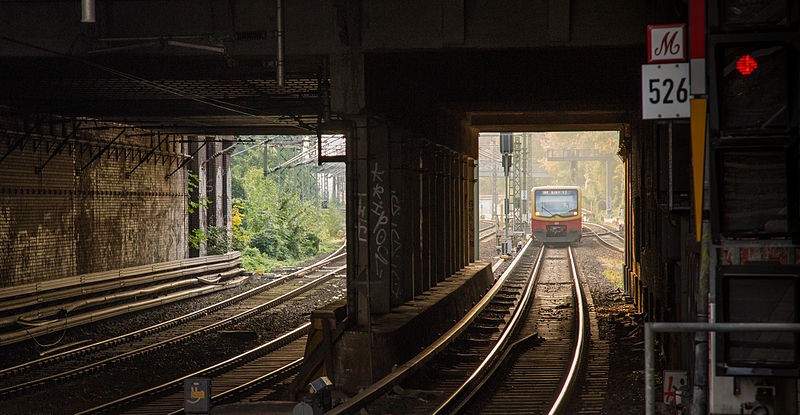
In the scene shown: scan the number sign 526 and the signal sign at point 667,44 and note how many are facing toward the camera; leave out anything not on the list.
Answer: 2

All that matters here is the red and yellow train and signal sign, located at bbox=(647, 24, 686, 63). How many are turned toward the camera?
2

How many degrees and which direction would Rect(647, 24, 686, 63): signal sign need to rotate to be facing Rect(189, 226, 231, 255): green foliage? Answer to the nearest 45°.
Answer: approximately 135° to its right

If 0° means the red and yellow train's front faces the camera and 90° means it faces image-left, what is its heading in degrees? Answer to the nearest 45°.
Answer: approximately 0°

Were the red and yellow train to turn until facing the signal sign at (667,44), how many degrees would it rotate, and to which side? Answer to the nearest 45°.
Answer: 0° — it already faces it

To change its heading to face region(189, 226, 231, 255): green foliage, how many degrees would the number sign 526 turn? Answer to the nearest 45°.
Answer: approximately 135° to its right
